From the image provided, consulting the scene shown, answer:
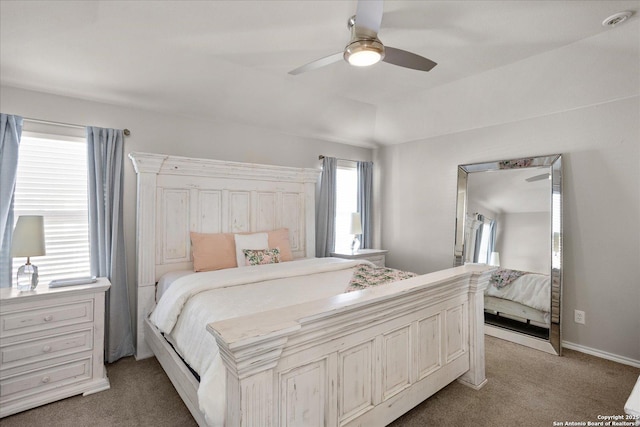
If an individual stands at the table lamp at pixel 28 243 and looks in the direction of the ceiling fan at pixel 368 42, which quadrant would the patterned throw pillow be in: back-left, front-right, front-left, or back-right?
front-left

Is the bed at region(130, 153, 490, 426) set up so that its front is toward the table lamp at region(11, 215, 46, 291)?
no

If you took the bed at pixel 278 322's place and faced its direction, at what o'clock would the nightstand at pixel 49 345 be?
The nightstand is roughly at 5 o'clock from the bed.

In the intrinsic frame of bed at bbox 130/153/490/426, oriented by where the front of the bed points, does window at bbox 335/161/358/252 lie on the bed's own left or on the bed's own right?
on the bed's own left

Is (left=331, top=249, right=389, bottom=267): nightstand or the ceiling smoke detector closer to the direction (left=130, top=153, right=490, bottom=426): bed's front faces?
the ceiling smoke detector

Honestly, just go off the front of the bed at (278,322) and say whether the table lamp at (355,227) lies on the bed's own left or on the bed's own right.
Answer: on the bed's own left

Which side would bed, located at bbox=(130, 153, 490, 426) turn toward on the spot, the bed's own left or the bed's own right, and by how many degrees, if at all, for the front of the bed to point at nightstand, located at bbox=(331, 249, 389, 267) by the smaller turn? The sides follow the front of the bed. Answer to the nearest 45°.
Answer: approximately 90° to the bed's own left
